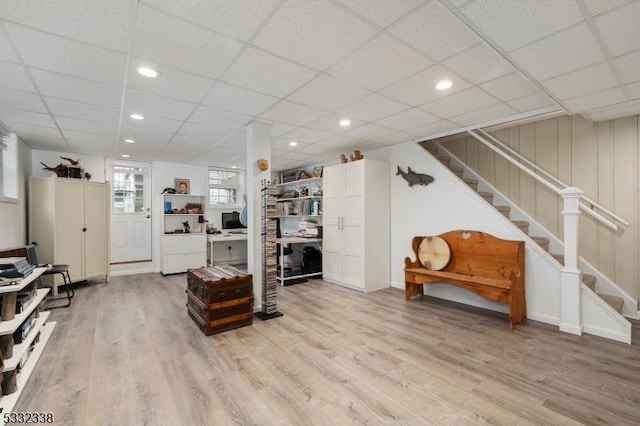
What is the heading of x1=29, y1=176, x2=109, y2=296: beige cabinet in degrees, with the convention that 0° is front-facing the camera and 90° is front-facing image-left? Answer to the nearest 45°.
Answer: approximately 315°

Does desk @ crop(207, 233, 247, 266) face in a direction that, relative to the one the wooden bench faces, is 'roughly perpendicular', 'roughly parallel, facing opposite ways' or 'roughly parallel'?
roughly perpendicular

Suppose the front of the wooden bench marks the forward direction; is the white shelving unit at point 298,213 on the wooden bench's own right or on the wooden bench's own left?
on the wooden bench's own right

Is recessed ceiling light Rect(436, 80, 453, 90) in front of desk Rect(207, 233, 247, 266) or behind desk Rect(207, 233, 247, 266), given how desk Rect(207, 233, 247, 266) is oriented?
in front

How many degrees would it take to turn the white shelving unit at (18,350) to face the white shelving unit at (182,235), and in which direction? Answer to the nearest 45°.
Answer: approximately 90° to its left

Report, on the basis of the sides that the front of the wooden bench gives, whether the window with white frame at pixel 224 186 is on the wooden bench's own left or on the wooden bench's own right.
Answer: on the wooden bench's own right

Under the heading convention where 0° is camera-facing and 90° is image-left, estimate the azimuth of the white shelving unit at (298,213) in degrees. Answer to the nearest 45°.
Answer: approximately 45°

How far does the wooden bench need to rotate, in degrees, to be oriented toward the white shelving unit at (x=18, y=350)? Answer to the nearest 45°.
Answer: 0° — it already faces it

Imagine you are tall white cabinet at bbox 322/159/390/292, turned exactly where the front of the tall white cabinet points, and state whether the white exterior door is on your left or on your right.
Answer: on your right

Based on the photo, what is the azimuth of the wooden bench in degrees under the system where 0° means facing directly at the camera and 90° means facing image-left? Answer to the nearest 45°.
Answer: approximately 45°

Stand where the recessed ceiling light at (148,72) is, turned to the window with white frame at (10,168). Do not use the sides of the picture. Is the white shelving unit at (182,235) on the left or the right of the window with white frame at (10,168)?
right

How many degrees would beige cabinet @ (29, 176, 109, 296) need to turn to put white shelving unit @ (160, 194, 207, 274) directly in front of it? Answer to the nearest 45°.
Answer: approximately 45° to its left
